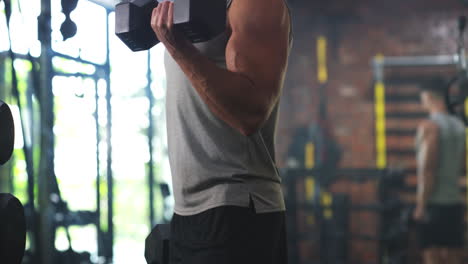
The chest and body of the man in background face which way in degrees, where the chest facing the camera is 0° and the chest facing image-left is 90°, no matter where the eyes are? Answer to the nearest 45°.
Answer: approximately 135°

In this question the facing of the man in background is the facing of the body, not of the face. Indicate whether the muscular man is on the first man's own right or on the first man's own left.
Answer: on the first man's own left

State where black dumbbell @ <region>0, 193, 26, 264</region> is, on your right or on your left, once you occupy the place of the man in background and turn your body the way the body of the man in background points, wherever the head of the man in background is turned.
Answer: on your left

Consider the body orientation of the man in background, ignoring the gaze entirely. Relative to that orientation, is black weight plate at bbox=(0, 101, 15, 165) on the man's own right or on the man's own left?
on the man's own left
